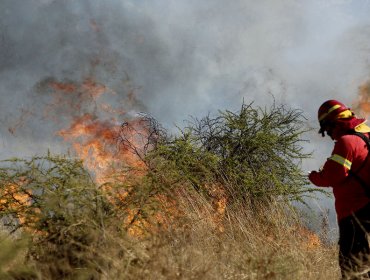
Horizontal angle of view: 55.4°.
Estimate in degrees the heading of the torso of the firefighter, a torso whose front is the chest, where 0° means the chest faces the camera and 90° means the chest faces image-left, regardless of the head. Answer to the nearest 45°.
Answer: approximately 90°
